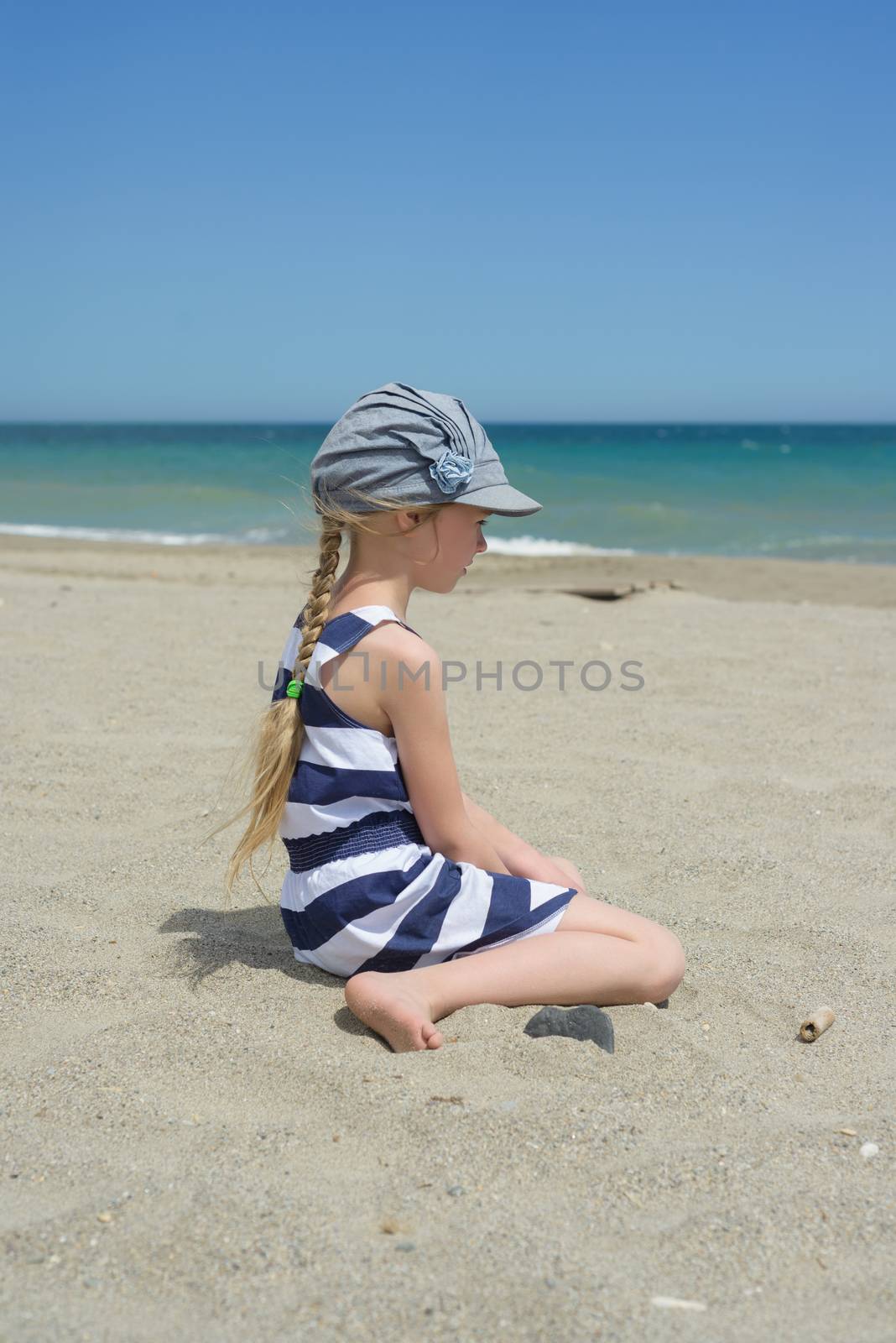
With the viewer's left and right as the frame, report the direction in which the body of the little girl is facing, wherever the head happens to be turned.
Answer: facing to the right of the viewer

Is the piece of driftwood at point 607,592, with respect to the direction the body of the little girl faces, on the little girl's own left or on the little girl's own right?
on the little girl's own left

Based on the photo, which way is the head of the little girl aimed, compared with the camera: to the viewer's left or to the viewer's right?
to the viewer's right

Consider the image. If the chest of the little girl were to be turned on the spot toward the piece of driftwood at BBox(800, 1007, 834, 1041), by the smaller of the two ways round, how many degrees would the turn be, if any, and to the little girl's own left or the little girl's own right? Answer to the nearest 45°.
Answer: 0° — they already face it

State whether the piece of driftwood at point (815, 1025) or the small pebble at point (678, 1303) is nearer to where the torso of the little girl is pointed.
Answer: the piece of driftwood
